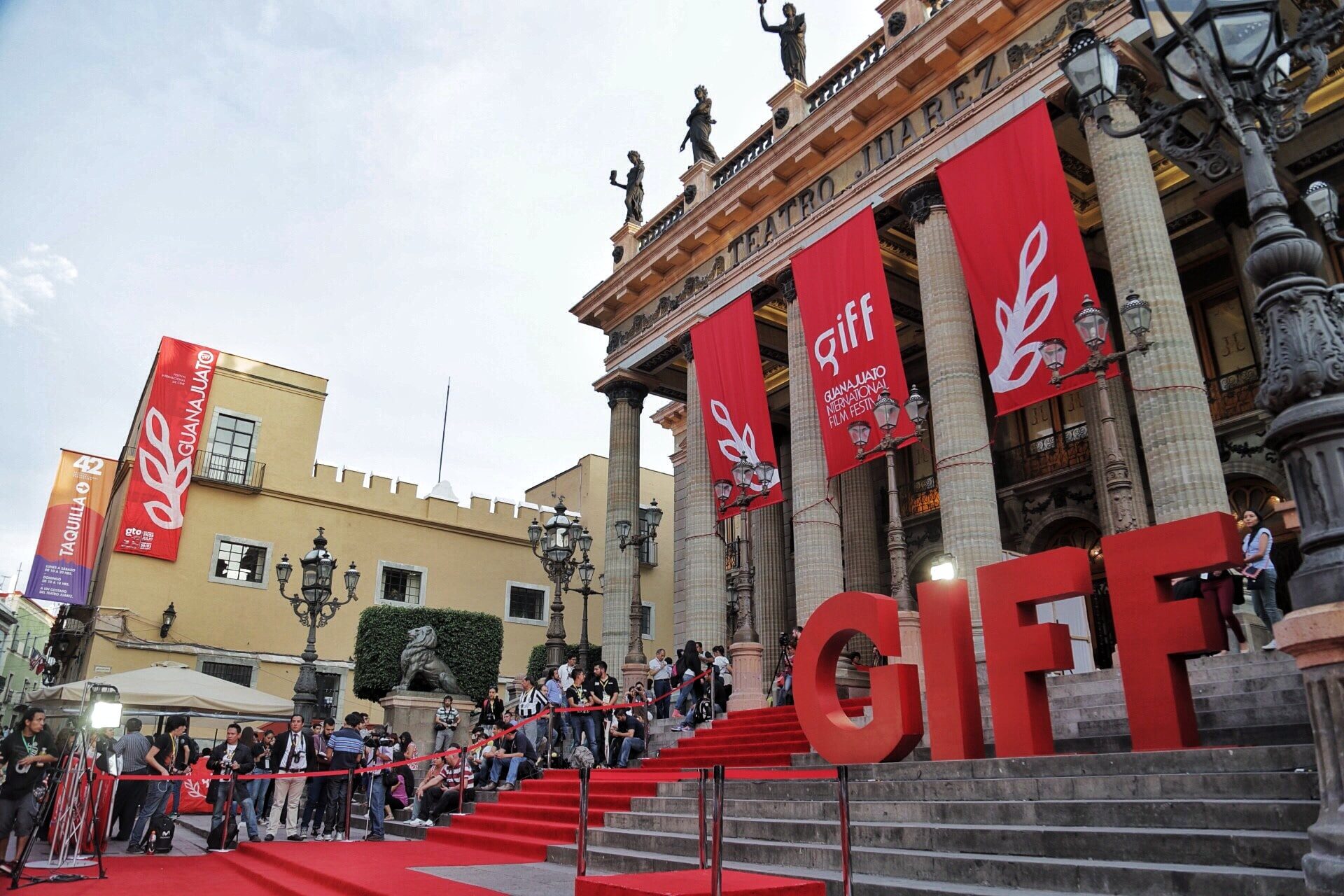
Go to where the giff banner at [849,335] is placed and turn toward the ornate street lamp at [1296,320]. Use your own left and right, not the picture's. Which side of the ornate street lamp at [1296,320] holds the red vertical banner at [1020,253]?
left

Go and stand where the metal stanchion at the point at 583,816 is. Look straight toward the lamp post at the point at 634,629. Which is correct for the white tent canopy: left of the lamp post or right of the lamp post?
left

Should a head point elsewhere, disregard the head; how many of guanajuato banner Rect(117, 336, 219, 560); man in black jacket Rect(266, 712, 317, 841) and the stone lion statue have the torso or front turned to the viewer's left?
1

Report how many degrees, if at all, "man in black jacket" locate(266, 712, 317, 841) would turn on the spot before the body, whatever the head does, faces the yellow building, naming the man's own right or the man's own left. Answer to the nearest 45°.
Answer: approximately 180°

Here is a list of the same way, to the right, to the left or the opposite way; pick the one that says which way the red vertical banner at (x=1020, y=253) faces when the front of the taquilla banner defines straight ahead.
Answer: to the right

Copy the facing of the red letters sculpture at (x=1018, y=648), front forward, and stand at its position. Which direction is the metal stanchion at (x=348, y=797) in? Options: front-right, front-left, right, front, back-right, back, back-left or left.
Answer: front-right

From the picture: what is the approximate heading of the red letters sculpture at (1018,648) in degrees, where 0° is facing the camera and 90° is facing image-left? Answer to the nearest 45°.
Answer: approximately 45°

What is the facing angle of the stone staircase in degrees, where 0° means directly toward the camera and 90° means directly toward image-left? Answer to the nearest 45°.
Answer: approximately 45°

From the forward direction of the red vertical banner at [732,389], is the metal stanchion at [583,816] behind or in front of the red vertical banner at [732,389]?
in front

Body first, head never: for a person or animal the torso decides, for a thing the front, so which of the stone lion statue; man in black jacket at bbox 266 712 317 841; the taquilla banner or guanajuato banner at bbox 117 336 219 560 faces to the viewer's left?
the stone lion statue

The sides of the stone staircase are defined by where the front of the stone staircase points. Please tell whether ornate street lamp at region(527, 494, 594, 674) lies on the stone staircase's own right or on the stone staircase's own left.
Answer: on the stone staircase's own right

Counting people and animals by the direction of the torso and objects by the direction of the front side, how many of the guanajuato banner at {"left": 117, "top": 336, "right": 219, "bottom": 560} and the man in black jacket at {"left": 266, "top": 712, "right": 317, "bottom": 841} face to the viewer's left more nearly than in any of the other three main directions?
0

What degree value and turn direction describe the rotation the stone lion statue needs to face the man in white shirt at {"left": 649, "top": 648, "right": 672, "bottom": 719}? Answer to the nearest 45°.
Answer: approximately 135° to its left
